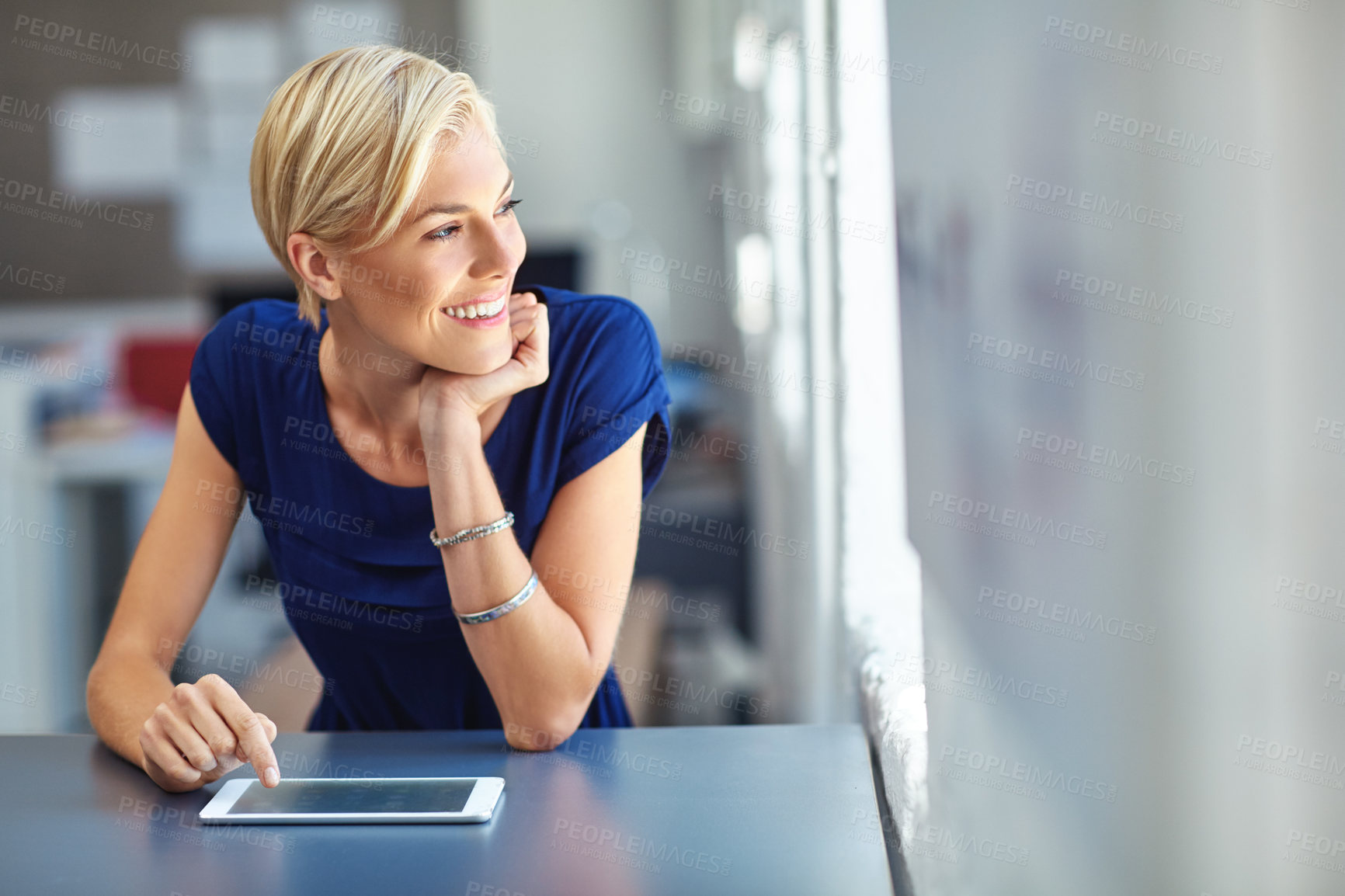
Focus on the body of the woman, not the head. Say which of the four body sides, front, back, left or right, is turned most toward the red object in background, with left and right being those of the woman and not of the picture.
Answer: back

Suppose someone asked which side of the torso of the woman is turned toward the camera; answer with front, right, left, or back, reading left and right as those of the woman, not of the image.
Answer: front
